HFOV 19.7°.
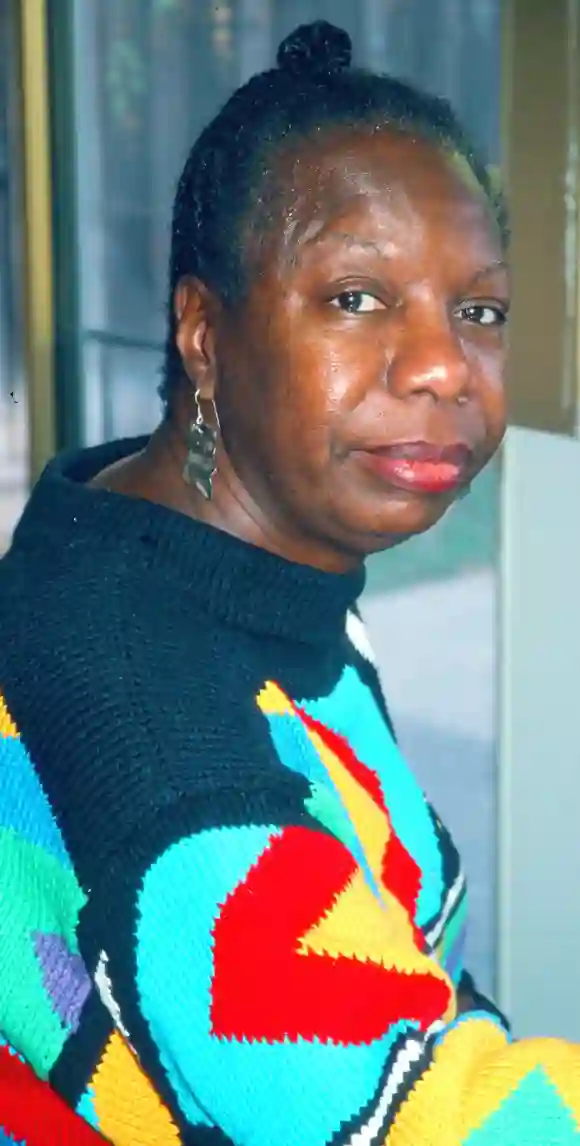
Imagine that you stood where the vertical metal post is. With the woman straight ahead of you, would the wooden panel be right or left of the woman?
left

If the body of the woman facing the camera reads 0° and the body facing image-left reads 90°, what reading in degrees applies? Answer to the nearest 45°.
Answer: approximately 270°

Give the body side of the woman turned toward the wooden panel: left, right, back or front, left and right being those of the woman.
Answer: left
